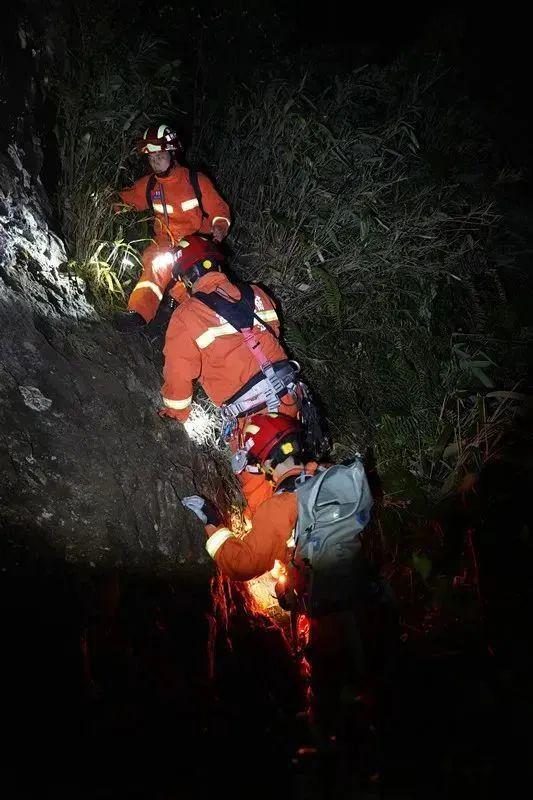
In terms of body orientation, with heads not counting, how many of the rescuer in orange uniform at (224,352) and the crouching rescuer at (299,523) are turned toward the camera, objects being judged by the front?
0

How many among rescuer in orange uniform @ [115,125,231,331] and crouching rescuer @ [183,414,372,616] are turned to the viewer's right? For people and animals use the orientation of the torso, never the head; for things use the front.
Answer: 0

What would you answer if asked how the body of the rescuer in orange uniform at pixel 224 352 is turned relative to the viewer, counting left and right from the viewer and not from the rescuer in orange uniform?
facing away from the viewer and to the left of the viewer

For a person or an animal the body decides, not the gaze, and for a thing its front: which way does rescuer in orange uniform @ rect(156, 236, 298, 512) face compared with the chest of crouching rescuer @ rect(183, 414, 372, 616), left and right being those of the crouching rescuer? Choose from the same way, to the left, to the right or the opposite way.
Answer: the same way

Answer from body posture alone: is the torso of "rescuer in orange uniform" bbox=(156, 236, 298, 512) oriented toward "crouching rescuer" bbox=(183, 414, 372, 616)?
no

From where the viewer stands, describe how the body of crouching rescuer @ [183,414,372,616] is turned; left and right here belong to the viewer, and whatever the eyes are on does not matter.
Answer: facing away from the viewer and to the left of the viewer

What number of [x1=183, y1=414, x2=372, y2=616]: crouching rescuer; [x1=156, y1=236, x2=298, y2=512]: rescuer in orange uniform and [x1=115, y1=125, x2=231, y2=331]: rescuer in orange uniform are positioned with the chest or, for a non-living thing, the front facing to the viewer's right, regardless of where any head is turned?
0

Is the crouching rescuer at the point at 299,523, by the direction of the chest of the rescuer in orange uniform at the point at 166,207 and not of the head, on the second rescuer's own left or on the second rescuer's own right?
on the second rescuer's own left

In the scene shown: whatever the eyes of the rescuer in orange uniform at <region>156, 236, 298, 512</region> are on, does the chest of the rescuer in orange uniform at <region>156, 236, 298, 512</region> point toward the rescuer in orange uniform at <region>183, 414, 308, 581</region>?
no
